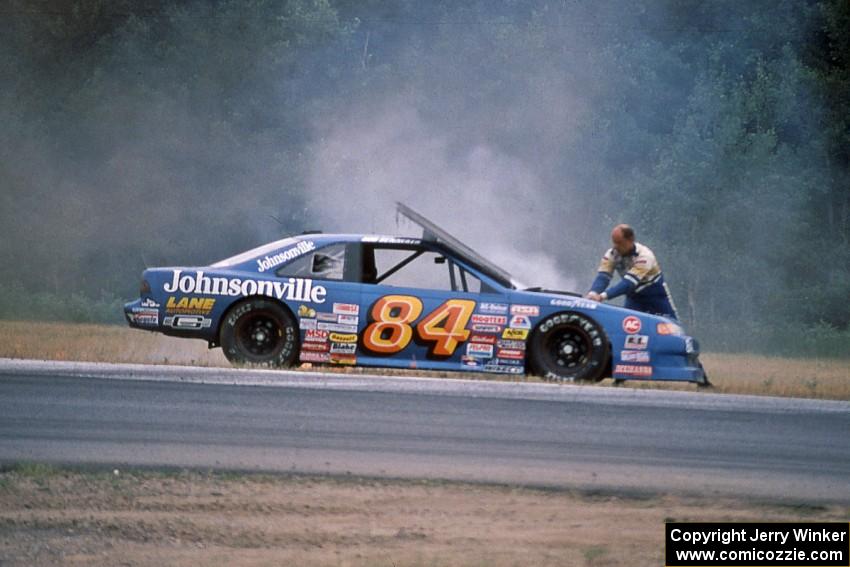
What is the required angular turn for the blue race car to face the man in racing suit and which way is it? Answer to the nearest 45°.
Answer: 0° — it already faces them

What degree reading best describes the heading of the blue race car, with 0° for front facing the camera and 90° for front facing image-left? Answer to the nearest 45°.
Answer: approximately 270°

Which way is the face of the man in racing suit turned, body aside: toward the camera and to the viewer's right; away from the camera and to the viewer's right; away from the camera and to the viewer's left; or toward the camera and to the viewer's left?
toward the camera and to the viewer's left
